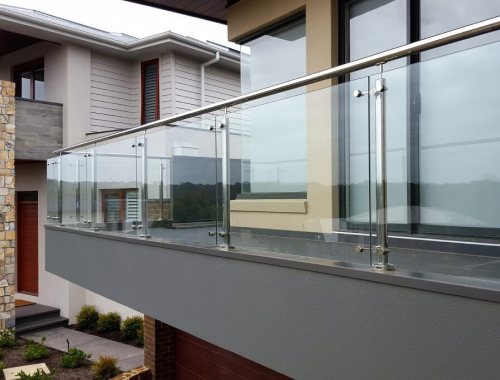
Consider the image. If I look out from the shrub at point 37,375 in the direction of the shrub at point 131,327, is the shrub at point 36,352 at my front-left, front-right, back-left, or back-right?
front-left

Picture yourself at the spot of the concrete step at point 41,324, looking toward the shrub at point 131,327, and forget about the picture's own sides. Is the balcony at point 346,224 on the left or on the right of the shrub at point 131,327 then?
right

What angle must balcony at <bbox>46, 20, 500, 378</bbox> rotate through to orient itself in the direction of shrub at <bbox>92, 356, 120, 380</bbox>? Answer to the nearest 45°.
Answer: approximately 90° to its right

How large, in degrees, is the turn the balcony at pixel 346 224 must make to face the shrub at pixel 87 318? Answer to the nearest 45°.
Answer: approximately 90° to its right

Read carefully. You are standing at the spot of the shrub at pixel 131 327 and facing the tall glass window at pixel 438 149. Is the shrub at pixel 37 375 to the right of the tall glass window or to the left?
right

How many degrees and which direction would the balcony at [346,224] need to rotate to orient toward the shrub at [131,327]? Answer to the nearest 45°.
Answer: approximately 90° to its right

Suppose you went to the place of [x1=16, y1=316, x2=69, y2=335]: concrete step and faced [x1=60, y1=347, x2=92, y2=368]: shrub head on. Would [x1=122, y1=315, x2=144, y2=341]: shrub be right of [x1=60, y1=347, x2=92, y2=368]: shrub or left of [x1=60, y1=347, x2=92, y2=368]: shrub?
left

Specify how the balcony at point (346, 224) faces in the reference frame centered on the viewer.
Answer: facing the viewer and to the left of the viewer

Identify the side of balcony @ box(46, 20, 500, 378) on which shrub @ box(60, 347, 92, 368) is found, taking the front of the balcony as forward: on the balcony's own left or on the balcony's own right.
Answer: on the balcony's own right

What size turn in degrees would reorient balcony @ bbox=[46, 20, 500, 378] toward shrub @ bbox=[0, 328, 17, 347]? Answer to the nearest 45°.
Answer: approximately 90° to its right

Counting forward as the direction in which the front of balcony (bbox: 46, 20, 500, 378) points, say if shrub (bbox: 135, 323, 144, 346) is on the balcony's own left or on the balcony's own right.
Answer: on the balcony's own right
